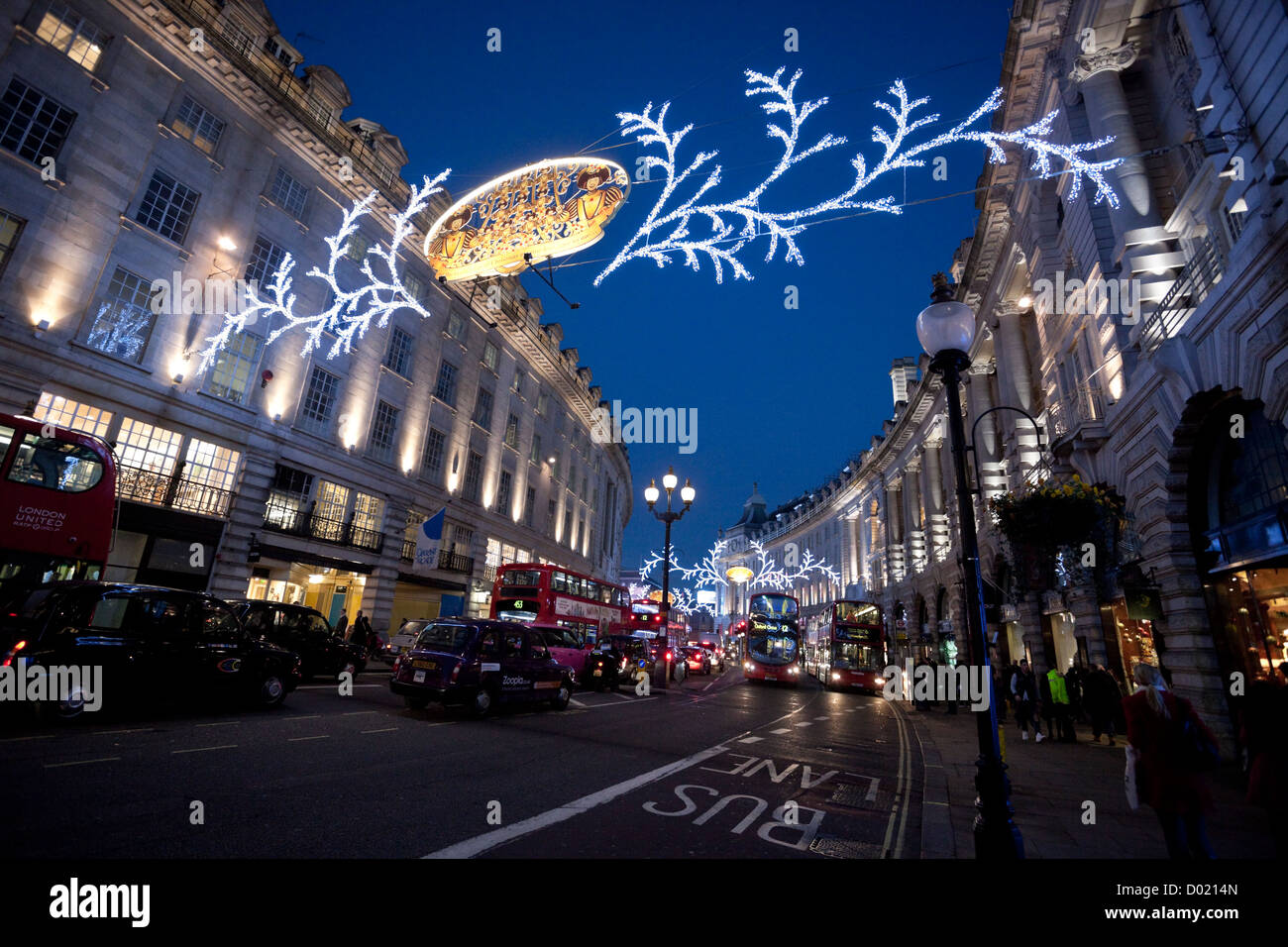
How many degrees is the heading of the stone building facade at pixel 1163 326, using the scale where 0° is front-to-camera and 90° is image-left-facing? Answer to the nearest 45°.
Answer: approximately 45°

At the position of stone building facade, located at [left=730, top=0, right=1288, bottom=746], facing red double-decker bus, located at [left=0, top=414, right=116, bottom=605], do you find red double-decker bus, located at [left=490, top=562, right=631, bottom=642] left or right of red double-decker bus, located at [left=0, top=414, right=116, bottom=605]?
right

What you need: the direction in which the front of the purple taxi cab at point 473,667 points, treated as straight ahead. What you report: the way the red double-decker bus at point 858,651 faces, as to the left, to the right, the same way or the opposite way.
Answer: the opposite way

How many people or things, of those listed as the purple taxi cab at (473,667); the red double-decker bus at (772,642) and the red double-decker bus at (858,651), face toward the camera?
2

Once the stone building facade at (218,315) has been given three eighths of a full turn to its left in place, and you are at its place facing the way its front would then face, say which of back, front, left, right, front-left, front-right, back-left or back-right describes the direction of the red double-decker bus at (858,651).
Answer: right

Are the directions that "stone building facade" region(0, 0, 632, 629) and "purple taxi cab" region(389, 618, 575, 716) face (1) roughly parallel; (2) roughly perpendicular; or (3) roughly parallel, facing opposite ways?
roughly perpendicular

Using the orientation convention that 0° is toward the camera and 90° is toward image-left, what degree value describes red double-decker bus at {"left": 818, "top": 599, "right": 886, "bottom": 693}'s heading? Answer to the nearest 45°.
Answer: approximately 0°

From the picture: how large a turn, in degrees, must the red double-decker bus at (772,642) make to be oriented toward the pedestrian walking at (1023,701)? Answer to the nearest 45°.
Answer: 0° — it already faces them

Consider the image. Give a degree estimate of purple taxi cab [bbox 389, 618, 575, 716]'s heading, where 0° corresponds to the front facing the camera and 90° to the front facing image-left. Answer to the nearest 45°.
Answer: approximately 225°

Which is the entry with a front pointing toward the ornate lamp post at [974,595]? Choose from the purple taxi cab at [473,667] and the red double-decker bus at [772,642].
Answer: the red double-decker bus

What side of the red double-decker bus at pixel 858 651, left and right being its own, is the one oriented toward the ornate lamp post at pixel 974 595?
front

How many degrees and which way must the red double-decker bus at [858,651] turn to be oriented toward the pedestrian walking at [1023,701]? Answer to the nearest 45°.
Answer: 0° — it already faces them

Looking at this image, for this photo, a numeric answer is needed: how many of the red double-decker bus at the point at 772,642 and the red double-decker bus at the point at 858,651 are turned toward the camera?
2

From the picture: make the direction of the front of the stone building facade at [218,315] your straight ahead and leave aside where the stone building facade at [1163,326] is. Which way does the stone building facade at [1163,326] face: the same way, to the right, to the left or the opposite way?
the opposite way
